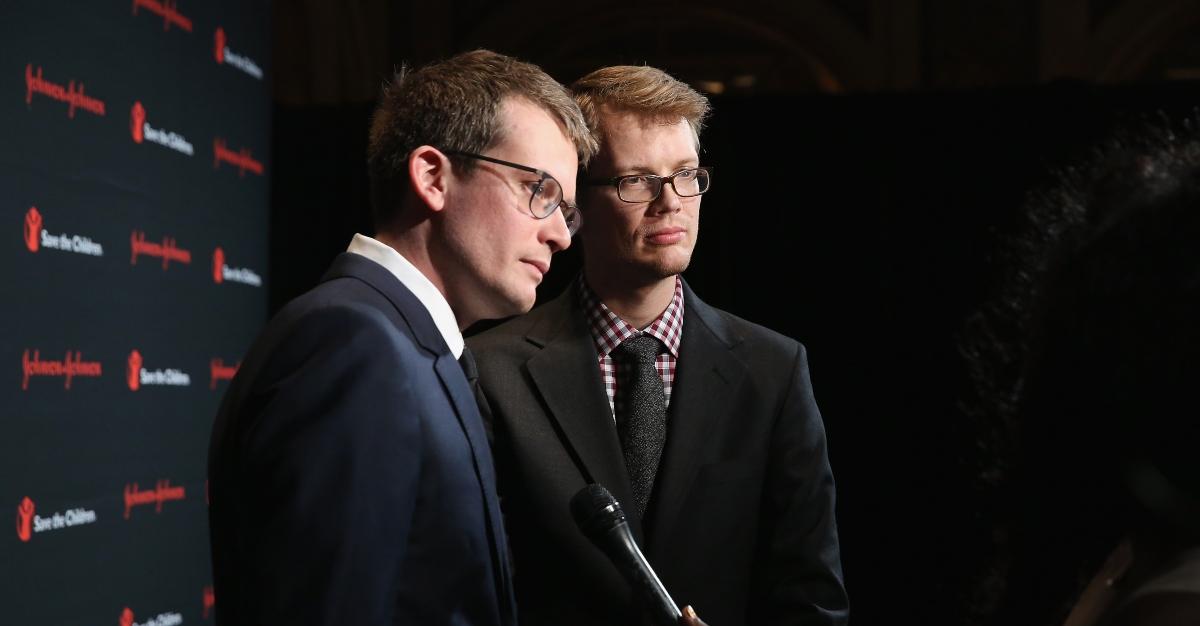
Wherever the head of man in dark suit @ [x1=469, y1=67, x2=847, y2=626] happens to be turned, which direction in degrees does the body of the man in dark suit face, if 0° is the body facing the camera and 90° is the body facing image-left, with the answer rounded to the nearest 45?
approximately 0°

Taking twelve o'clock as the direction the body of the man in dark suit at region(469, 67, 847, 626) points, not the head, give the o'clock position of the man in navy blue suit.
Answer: The man in navy blue suit is roughly at 1 o'clock from the man in dark suit.

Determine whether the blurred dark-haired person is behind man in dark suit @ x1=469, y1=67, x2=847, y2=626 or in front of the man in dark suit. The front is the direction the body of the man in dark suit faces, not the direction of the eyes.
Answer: in front

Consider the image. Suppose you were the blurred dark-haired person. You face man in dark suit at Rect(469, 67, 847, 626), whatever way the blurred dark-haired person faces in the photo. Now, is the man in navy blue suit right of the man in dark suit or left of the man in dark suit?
left

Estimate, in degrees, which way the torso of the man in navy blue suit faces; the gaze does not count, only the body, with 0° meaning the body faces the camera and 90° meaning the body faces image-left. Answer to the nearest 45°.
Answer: approximately 270°

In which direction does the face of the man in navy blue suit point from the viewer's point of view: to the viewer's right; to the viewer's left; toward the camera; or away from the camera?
to the viewer's right

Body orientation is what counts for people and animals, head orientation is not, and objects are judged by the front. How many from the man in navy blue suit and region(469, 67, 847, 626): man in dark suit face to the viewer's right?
1

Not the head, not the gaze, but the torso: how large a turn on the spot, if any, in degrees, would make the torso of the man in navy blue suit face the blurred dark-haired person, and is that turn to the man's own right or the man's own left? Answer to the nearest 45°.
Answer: approximately 45° to the man's own right

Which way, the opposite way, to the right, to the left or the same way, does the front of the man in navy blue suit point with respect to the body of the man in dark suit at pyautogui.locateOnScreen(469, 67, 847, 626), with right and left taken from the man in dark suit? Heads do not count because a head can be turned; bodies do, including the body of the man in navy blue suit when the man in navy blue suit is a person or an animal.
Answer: to the left

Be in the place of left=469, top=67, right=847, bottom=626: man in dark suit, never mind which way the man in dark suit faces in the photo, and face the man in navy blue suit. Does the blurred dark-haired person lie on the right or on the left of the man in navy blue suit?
left

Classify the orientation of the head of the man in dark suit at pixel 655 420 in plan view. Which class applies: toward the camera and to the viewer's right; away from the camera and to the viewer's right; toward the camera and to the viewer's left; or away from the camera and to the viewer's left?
toward the camera and to the viewer's right
